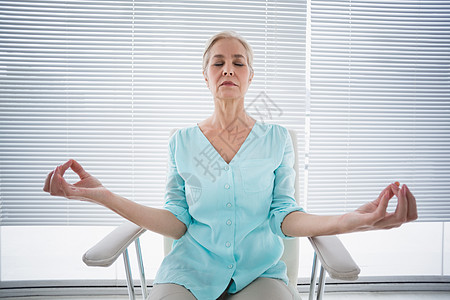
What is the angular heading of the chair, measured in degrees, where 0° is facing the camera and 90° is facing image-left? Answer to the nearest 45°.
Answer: approximately 0°

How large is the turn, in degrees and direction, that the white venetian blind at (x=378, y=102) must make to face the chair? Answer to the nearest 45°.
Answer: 0° — it already faces it

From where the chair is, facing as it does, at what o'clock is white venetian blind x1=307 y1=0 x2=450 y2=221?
The white venetian blind is roughly at 7 o'clock from the chair.

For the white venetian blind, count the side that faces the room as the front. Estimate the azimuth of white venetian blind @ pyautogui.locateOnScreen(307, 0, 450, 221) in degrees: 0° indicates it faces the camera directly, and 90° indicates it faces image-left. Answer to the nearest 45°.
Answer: approximately 0°

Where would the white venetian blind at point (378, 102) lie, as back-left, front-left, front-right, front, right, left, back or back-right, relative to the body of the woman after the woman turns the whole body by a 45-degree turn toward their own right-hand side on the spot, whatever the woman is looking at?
back

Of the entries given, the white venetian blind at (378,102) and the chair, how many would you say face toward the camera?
2
